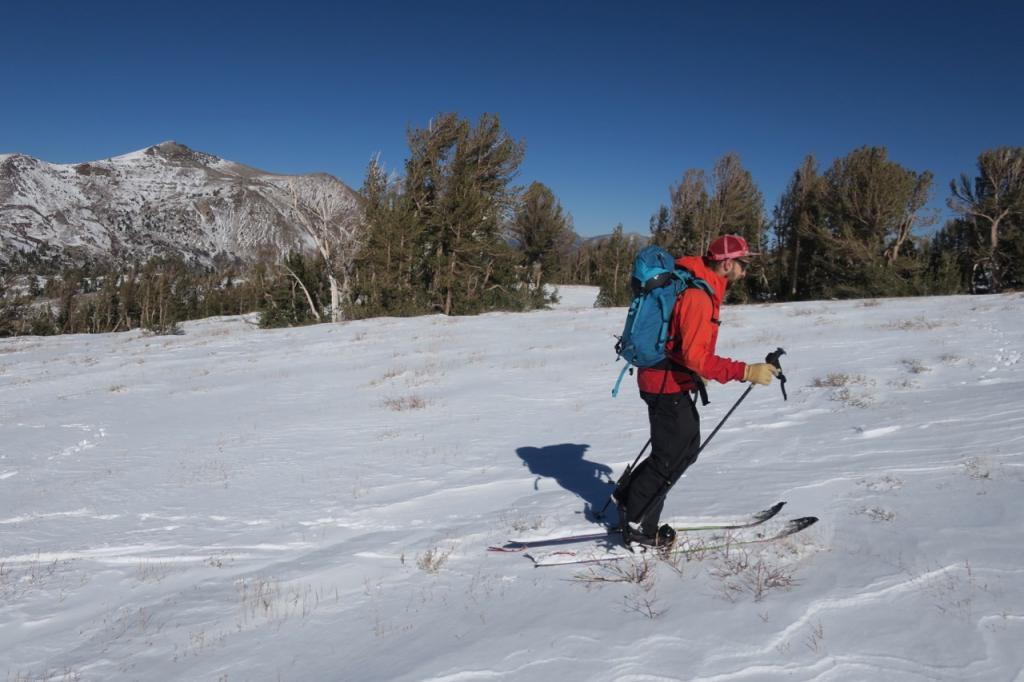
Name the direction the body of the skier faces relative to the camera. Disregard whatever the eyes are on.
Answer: to the viewer's right

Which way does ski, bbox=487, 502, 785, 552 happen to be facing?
to the viewer's right

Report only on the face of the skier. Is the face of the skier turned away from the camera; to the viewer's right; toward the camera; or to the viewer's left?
to the viewer's right

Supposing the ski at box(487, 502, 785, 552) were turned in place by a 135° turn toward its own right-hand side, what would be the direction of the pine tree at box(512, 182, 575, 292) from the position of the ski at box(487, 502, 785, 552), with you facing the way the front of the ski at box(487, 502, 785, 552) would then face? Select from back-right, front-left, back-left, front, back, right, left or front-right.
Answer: back-right

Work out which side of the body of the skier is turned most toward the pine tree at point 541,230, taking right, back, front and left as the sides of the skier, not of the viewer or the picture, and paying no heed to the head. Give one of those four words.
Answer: left

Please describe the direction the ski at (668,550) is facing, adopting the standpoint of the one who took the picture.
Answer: facing to the right of the viewer

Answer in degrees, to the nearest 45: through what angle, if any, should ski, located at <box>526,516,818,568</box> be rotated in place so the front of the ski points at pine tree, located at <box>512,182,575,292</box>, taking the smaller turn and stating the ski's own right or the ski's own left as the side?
approximately 90° to the ski's own left

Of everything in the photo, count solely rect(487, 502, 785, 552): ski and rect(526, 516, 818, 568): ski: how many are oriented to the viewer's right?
2
